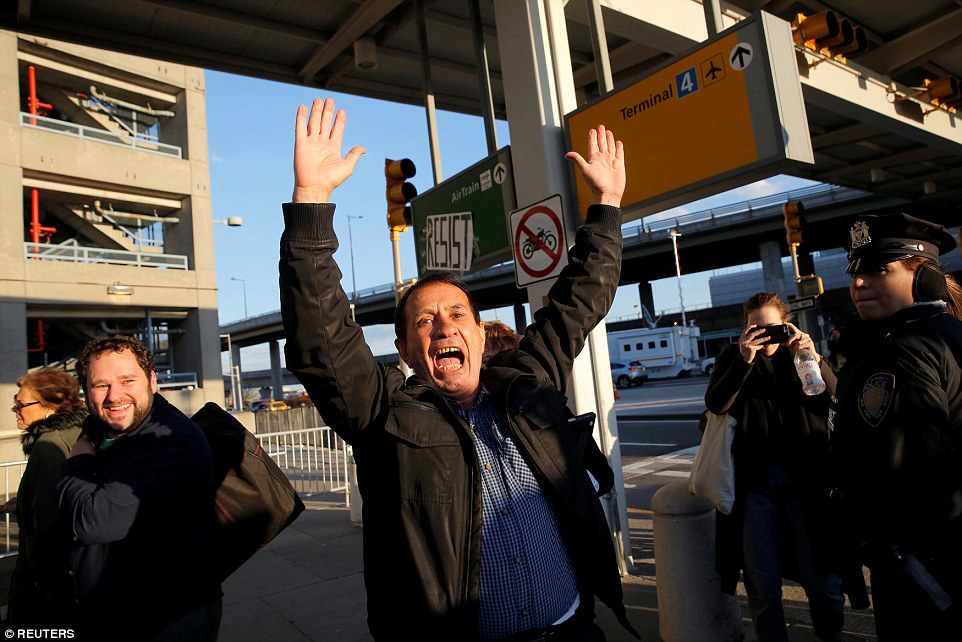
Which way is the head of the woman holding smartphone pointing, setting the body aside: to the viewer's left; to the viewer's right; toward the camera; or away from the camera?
toward the camera

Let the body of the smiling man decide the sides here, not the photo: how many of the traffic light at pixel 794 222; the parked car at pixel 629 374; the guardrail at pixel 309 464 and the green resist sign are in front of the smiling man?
0

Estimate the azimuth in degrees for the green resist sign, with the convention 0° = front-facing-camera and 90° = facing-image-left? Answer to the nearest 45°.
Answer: approximately 45°

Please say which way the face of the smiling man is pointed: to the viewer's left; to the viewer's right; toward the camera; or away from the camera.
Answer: toward the camera

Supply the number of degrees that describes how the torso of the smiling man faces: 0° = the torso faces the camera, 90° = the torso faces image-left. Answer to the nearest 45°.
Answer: approximately 45°

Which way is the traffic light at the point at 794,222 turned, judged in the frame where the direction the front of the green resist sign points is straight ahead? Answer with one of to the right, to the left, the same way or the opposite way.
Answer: the same way

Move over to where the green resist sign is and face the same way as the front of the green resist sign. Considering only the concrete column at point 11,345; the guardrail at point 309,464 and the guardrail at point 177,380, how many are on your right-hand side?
3

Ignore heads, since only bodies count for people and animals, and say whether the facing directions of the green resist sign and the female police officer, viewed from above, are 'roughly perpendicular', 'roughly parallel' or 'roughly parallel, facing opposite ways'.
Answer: roughly perpendicular

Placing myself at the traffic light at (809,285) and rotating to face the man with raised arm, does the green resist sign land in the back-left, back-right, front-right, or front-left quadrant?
front-right

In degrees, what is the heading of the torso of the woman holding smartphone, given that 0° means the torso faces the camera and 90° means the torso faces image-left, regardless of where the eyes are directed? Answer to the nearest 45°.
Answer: approximately 0°

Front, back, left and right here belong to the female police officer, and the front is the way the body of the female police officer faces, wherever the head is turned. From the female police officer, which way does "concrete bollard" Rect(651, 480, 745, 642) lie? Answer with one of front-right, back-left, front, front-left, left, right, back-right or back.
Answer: front-right

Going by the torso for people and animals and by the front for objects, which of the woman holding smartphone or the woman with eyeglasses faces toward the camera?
the woman holding smartphone

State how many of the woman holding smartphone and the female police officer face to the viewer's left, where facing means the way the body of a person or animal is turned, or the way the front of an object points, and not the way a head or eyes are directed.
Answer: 1

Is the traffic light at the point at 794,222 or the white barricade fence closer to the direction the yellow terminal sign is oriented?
the white barricade fence

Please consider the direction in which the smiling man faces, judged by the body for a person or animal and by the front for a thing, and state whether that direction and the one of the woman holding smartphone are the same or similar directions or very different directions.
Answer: same or similar directions

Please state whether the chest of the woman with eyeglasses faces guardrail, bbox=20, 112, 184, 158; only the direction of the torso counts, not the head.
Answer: no
